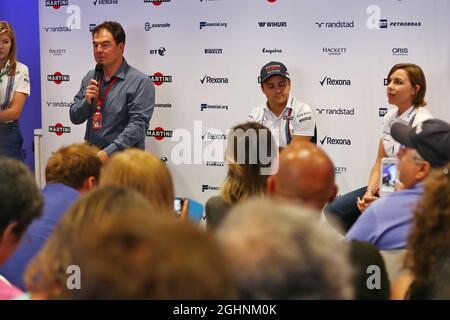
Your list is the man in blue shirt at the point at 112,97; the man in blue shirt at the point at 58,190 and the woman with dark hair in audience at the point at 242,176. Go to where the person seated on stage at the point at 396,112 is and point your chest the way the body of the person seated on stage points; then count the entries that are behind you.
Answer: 0

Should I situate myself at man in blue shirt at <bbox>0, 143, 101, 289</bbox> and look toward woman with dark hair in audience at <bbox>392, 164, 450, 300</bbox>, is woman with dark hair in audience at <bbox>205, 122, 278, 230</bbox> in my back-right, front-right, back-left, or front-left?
front-left

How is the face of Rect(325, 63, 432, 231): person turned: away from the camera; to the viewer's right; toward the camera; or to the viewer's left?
to the viewer's left

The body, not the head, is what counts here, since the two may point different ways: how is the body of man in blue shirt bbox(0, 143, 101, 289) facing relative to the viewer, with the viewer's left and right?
facing away from the viewer and to the right of the viewer

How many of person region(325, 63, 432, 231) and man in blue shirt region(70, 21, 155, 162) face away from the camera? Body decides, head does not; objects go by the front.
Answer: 0

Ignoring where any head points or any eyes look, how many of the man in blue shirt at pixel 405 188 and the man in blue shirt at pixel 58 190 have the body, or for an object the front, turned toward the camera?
0

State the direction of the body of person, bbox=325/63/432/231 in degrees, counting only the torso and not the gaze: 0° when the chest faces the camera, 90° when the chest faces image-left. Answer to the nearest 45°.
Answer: approximately 45°

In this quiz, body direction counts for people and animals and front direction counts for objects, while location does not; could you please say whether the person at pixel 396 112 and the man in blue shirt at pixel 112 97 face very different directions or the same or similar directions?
same or similar directions

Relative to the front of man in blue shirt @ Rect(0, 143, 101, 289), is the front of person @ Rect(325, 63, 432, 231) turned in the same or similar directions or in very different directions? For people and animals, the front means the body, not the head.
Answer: very different directions

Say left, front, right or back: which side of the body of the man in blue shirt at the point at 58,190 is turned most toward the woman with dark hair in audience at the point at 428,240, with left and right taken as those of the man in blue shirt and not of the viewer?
right

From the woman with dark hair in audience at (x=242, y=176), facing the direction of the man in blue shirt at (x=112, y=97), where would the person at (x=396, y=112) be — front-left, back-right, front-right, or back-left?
front-right

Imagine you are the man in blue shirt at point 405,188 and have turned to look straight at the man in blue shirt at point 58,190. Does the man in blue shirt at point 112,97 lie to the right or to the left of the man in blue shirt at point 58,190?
right

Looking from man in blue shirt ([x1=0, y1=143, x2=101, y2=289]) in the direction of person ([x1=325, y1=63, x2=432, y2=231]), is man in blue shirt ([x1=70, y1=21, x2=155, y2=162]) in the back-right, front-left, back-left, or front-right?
front-left

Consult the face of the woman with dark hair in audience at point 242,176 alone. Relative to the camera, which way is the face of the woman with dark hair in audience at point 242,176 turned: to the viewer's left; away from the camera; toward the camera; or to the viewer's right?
away from the camera

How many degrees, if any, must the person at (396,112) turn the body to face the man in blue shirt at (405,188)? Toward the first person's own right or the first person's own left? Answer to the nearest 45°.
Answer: approximately 45° to the first person's own left

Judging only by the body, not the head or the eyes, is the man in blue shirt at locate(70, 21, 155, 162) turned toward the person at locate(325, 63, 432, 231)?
no

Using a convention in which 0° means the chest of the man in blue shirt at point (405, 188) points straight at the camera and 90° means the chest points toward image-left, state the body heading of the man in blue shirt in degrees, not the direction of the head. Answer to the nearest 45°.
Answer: approximately 135°

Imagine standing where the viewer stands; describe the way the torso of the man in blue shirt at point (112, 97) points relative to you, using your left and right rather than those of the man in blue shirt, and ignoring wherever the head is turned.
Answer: facing the viewer and to the left of the viewer

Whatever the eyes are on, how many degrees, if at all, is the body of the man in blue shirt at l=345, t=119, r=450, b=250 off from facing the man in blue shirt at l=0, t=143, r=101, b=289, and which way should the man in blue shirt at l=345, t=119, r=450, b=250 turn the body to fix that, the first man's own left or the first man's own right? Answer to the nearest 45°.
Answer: approximately 45° to the first man's own left

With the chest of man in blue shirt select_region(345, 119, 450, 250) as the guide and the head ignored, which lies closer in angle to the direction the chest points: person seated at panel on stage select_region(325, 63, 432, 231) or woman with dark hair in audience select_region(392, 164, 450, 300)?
the person seated at panel on stage
